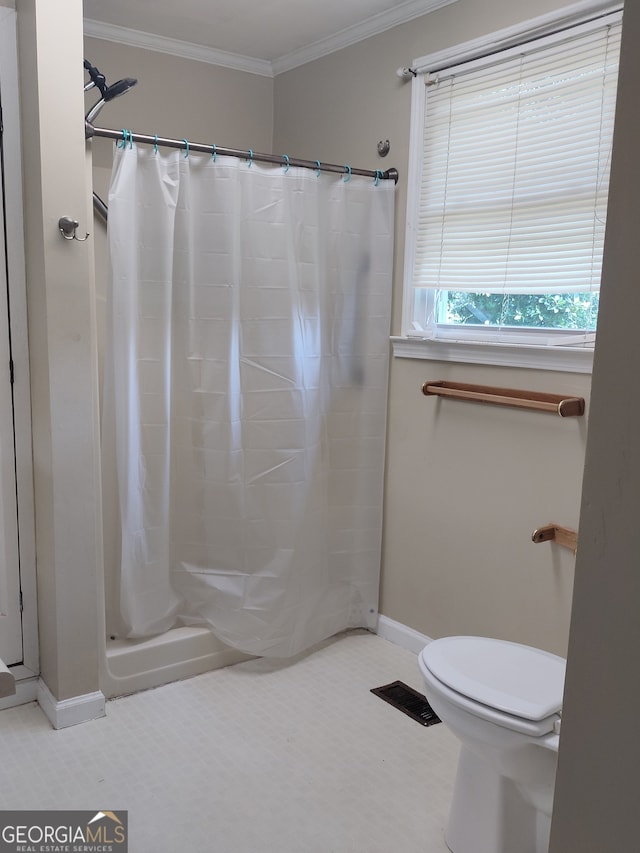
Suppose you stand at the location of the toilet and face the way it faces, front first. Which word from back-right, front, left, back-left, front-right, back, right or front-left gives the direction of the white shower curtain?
front

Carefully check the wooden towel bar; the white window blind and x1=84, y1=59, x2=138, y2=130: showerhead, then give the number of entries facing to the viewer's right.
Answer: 1

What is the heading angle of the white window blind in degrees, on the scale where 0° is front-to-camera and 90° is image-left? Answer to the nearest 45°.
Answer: approximately 45°

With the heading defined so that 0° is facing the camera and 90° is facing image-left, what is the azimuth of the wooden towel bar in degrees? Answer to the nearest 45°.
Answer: approximately 45°

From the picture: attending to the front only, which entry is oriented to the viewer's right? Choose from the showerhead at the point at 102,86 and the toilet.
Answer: the showerhead

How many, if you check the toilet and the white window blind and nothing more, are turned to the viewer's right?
0

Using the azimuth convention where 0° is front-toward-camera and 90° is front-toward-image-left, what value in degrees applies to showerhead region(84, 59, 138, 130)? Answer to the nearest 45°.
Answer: approximately 270°

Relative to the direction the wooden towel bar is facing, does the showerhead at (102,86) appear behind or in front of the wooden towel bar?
in front

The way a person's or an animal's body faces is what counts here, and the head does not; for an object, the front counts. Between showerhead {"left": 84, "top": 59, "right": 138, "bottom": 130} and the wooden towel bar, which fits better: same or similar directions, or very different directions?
very different directions

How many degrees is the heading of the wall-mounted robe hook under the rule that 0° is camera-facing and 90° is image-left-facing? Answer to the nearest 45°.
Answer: approximately 315°

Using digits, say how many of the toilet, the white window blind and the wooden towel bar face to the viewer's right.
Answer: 0

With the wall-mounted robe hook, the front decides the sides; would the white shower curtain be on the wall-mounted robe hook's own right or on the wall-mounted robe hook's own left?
on the wall-mounted robe hook's own left

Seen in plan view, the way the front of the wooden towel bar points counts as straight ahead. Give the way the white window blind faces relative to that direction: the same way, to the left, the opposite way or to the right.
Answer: the same way

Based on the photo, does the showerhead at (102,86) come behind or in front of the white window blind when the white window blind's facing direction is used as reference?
in front
